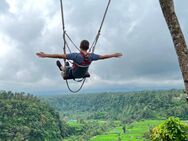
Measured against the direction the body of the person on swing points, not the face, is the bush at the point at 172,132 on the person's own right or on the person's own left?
on the person's own right

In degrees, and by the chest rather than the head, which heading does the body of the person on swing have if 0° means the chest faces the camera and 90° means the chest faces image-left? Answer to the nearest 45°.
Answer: approximately 135°

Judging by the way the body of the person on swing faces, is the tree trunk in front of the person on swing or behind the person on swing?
behind
